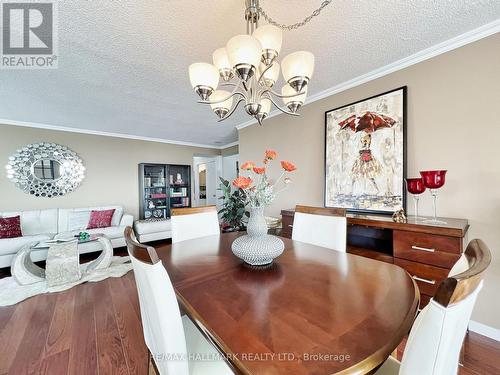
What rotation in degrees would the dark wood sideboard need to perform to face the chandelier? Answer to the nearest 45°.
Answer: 0° — it already faces it

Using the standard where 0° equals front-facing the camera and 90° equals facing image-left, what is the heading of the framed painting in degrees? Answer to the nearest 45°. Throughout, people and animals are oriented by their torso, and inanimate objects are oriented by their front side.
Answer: approximately 45°

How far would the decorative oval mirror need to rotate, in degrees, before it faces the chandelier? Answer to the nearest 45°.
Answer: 0° — it already faces it

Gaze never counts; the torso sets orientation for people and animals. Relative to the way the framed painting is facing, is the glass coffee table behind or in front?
in front

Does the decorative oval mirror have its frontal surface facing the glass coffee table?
yes

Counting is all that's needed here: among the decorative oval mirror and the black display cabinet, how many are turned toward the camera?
2

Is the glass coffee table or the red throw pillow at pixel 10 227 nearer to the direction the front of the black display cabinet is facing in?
the glass coffee table

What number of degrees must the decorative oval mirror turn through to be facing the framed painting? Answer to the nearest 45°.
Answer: approximately 45° to its left

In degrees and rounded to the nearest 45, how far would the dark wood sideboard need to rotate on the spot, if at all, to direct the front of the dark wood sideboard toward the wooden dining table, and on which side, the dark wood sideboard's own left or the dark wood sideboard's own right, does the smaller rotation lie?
0° — it already faces it

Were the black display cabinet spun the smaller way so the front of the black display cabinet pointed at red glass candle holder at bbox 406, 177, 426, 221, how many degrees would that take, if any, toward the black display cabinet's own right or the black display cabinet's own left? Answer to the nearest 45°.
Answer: approximately 45° to the black display cabinet's own left

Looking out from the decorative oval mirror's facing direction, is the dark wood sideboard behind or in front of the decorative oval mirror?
in front
